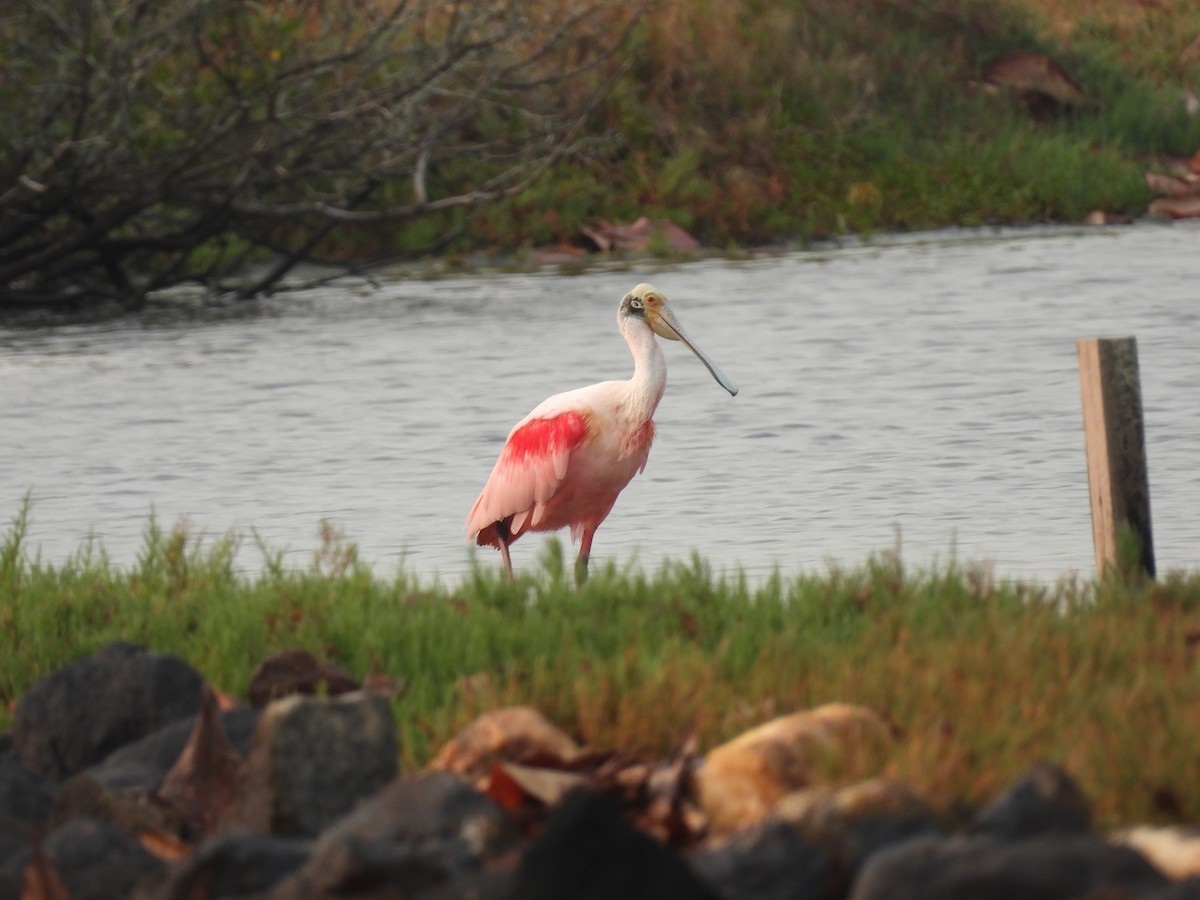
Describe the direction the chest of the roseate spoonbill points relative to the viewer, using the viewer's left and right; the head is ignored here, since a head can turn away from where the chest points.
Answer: facing to the right of the viewer

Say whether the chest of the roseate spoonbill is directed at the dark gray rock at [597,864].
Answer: no

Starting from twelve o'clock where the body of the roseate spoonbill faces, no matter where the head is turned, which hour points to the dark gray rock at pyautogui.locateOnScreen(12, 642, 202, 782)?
The dark gray rock is roughly at 4 o'clock from the roseate spoonbill.

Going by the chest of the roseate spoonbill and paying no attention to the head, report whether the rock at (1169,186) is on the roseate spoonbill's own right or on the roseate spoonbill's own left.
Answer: on the roseate spoonbill's own left

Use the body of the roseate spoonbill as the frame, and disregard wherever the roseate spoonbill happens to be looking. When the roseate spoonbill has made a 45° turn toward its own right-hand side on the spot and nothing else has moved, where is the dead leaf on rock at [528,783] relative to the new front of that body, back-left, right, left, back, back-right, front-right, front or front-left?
front-right

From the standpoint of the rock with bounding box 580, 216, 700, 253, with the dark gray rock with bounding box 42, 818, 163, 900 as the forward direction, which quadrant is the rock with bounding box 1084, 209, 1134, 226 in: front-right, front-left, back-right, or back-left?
back-left

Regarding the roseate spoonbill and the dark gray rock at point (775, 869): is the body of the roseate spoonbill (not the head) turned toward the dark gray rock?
no

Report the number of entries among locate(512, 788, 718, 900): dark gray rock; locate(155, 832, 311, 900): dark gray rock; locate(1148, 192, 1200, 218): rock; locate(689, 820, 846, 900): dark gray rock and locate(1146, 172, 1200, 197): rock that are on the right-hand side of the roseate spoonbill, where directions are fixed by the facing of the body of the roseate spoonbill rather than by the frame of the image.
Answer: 3

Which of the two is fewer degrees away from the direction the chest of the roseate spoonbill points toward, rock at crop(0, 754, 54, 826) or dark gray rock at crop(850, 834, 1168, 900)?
the dark gray rock

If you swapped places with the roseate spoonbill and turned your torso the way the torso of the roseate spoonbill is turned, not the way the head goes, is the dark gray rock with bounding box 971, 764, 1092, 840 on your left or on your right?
on your right

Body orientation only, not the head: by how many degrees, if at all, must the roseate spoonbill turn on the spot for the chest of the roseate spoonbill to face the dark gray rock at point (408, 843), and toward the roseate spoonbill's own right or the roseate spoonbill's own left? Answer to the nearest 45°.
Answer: approximately 90° to the roseate spoonbill's own right

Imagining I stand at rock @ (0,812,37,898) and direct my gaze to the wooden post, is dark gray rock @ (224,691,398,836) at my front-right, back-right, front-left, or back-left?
front-right

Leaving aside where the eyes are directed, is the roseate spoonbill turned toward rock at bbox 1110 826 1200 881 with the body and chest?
no

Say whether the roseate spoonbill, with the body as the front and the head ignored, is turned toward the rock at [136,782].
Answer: no

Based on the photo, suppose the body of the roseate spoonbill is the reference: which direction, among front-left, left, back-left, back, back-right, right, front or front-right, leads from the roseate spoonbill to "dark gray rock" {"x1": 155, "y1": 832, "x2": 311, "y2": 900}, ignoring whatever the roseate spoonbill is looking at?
right
